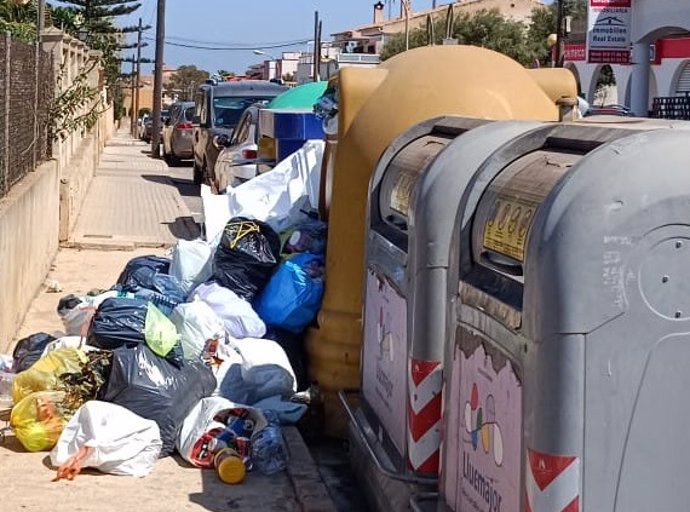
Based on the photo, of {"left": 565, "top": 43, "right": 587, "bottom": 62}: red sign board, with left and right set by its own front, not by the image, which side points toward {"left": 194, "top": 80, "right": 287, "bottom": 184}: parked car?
front

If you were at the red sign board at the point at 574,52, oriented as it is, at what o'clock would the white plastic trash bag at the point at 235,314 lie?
The white plastic trash bag is roughly at 12 o'clock from the red sign board.

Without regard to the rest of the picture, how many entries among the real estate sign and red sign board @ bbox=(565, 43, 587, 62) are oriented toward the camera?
2

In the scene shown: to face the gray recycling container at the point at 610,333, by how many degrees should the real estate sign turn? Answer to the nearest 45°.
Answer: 0° — it already faces it

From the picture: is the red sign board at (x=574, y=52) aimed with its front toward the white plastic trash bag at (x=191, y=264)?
yes

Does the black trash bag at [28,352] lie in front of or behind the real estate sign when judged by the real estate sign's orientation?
in front

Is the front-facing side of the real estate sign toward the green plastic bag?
yes

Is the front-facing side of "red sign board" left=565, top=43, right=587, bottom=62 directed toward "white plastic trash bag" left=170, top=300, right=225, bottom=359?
yes

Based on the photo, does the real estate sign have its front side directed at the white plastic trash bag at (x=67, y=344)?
yes
